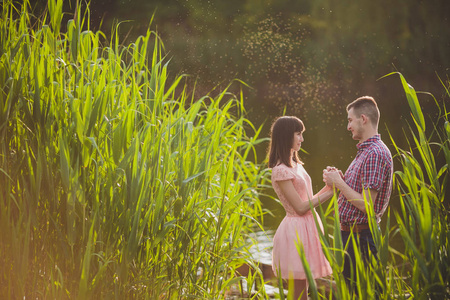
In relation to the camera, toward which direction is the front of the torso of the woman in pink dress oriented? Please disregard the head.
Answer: to the viewer's right

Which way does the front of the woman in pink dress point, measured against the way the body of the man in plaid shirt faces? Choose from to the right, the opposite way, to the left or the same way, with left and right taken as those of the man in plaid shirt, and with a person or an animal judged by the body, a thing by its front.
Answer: the opposite way

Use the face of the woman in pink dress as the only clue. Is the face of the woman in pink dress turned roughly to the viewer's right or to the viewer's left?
to the viewer's right

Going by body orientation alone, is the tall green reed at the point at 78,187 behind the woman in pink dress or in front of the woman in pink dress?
behind

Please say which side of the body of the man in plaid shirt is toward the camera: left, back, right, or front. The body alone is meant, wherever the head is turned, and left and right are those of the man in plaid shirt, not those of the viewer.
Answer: left

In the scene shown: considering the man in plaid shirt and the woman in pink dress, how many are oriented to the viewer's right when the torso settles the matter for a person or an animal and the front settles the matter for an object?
1

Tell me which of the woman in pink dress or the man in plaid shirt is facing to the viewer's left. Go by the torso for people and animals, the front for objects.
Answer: the man in plaid shirt

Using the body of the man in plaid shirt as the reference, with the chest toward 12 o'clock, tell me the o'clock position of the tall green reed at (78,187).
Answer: The tall green reed is roughly at 11 o'clock from the man in plaid shirt.

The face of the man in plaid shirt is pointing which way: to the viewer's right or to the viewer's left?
to the viewer's left
